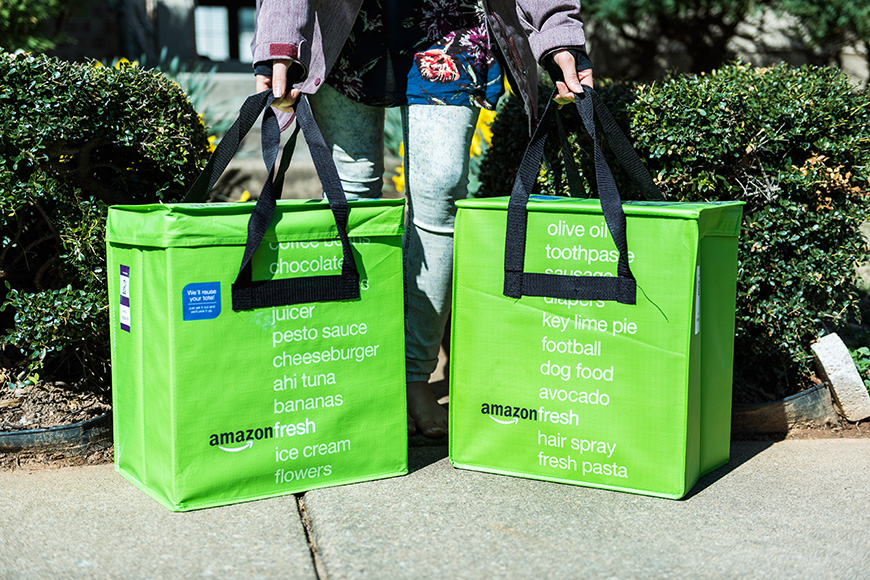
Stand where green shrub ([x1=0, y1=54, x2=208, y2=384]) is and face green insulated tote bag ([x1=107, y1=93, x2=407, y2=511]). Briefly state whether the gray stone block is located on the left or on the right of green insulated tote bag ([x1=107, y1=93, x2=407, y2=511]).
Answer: left

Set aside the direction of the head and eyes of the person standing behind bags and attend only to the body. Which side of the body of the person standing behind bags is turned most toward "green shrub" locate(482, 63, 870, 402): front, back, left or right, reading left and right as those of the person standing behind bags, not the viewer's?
left

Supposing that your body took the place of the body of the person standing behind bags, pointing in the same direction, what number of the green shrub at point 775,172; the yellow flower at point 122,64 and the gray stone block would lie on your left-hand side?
2

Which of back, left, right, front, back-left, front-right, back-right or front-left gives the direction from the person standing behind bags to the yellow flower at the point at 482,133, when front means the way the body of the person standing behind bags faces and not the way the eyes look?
back

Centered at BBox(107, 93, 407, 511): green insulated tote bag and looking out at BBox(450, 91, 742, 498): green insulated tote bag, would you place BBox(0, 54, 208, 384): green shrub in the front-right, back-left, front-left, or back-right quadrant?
back-left

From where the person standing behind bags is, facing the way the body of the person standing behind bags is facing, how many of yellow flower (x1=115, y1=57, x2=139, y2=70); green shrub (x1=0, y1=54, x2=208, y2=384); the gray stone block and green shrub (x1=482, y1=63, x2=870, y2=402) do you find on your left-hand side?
2

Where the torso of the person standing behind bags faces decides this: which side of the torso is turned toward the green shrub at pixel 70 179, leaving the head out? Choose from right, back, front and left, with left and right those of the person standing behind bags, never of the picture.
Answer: right

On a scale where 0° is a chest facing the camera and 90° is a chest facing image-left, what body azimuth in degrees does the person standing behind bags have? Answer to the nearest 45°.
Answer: approximately 0°
